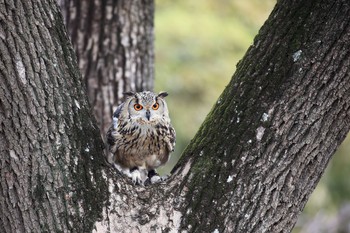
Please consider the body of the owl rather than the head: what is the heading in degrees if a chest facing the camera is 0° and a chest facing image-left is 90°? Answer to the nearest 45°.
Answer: approximately 0°
